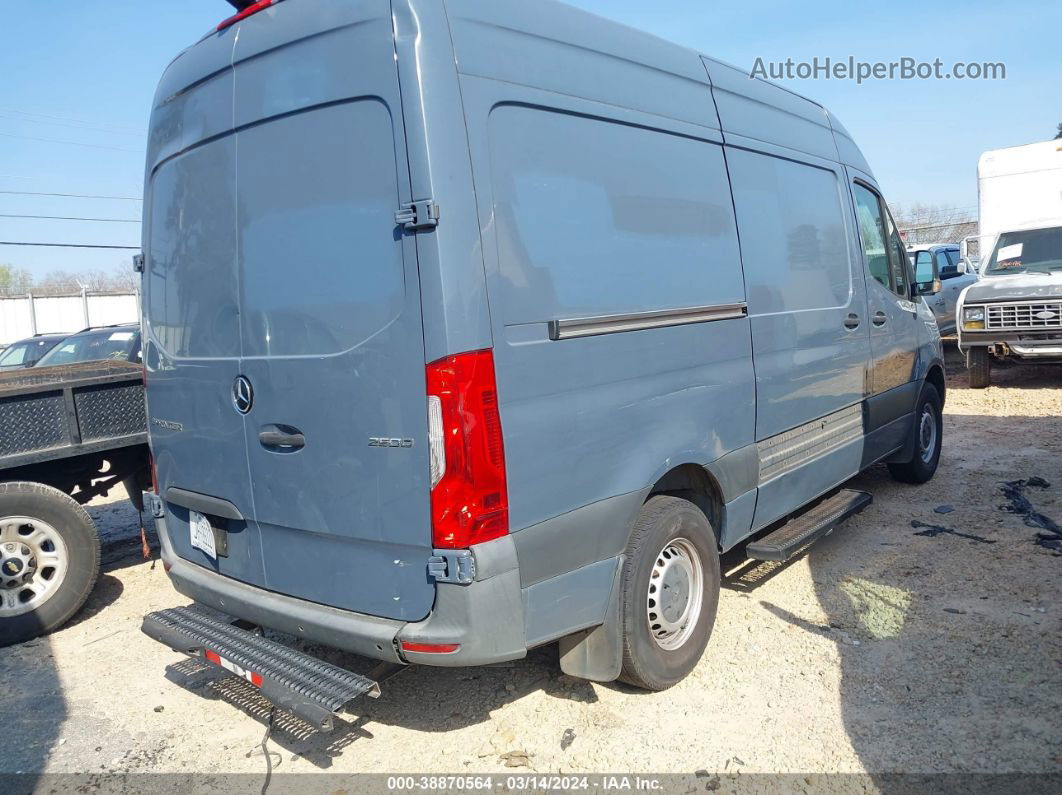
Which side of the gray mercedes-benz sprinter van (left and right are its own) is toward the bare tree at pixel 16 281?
left

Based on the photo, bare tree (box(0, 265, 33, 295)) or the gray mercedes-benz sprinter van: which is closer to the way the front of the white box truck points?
the gray mercedes-benz sprinter van

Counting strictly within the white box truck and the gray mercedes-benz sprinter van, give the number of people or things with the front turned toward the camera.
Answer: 1

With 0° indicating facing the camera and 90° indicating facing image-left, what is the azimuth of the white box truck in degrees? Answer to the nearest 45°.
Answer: approximately 0°

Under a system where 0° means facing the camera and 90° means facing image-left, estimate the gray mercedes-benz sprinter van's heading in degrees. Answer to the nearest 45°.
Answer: approximately 225°

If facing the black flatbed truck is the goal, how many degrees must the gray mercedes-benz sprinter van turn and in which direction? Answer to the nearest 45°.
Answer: approximately 90° to its left

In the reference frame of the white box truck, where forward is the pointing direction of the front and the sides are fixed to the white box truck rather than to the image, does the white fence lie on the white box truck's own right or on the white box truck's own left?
on the white box truck's own right

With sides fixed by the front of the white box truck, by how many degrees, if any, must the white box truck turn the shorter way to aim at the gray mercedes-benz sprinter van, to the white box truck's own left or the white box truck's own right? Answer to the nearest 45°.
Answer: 0° — it already faces it

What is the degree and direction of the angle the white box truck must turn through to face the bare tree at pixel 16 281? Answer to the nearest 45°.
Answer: approximately 90° to its right

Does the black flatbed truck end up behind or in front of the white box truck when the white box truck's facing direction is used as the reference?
in front

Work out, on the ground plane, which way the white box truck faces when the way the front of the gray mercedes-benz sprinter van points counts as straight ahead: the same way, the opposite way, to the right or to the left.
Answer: the opposite way

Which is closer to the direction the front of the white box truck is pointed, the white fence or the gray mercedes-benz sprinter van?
the gray mercedes-benz sprinter van
